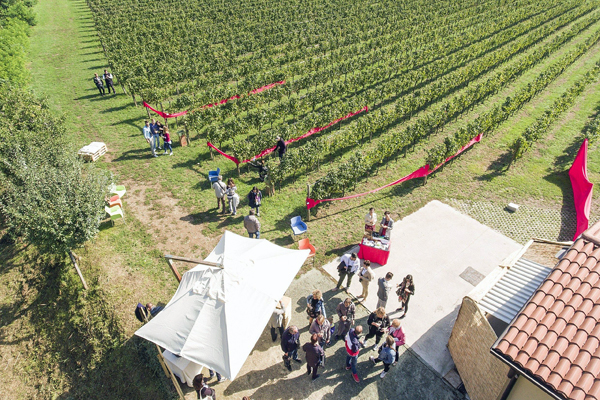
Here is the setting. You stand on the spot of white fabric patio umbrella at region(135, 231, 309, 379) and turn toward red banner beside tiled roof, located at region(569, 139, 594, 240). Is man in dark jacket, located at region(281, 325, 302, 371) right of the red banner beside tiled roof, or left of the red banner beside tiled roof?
right

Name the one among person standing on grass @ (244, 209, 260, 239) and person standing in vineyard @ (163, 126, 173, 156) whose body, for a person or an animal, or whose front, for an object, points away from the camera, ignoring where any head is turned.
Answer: person standing on grass @ (244, 209, 260, 239)

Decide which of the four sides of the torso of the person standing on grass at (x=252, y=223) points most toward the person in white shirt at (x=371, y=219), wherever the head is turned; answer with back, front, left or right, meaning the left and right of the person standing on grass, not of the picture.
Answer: right

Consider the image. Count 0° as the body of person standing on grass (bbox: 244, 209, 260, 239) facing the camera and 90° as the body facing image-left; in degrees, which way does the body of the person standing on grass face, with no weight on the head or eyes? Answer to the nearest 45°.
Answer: approximately 180°

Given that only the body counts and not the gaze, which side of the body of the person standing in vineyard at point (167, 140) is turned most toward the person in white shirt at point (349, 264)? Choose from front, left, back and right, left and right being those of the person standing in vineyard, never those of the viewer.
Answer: left

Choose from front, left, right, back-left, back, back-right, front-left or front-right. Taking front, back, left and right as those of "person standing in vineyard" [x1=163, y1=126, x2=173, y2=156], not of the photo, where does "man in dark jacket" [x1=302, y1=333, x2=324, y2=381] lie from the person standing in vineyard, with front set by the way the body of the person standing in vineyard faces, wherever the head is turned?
left

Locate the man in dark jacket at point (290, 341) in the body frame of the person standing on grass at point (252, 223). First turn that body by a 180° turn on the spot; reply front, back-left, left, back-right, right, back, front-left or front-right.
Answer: front
